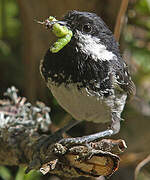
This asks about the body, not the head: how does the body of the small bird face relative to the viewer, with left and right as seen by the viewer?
facing the viewer and to the left of the viewer

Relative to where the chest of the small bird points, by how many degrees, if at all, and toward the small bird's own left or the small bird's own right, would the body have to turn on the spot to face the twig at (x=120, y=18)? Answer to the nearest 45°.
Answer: approximately 135° to the small bird's own right
